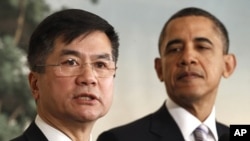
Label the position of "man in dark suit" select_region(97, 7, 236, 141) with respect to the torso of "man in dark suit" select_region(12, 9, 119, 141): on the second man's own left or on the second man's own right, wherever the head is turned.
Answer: on the second man's own left

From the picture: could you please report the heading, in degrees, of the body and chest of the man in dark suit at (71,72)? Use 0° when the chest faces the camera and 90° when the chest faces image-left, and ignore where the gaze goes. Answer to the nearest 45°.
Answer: approximately 315°

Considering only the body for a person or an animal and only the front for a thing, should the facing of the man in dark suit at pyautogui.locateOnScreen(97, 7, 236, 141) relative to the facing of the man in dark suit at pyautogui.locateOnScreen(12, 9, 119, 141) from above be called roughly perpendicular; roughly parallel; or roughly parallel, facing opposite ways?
roughly parallel

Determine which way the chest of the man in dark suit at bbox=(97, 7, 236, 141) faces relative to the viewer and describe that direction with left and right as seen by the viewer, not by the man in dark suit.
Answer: facing the viewer and to the right of the viewer

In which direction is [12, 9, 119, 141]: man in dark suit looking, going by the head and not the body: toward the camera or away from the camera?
toward the camera

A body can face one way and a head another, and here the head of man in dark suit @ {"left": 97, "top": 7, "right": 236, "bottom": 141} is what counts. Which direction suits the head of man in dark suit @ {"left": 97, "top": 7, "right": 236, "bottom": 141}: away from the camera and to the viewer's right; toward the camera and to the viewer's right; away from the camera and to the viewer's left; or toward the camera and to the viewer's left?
toward the camera and to the viewer's left

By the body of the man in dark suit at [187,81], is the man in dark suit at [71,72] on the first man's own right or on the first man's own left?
on the first man's own right

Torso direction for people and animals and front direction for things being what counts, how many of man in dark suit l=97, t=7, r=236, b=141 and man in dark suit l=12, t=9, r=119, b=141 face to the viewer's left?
0
